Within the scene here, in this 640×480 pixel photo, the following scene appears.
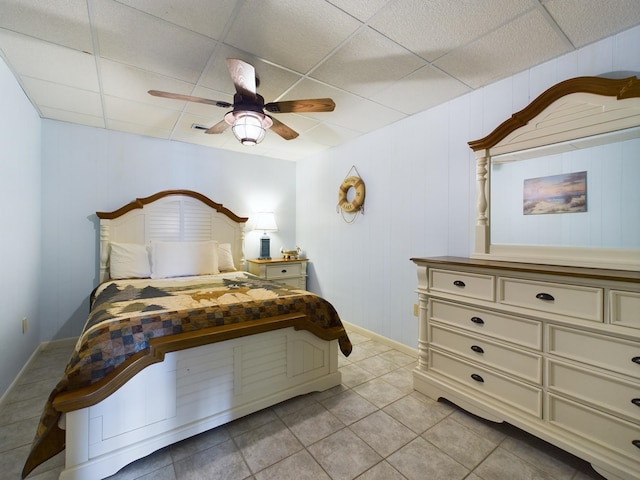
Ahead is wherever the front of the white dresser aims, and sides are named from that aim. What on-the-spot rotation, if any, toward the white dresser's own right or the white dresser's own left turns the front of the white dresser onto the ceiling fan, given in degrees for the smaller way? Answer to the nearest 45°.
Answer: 0° — it already faces it

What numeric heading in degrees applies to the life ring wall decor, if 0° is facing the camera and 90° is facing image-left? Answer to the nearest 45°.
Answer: approximately 45°

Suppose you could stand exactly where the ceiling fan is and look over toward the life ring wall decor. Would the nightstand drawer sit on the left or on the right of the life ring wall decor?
left

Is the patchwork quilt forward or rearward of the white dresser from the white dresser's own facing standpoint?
forward

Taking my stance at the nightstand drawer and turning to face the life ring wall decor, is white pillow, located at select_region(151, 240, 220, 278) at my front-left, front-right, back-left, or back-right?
back-right

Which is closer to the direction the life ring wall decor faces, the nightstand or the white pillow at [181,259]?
the white pillow

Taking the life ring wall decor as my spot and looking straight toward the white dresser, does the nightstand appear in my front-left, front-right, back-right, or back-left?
back-right

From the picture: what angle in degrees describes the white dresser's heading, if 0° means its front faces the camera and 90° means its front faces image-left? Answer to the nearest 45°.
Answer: approximately 45°

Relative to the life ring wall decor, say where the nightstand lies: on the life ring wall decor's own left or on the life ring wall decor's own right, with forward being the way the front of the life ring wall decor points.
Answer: on the life ring wall decor's own right

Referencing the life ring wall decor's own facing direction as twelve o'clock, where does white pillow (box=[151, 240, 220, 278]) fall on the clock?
The white pillow is roughly at 1 o'clock from the life ring wall decor.

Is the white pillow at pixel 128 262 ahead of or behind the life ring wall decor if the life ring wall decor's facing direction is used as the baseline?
ahead
